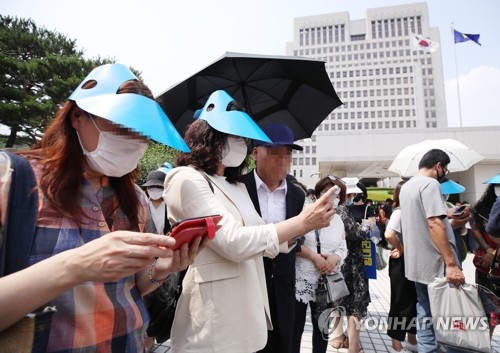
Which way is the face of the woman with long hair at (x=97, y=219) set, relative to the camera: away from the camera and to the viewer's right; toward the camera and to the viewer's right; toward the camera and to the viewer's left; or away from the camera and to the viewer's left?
toward the camera and to the viewer's right
